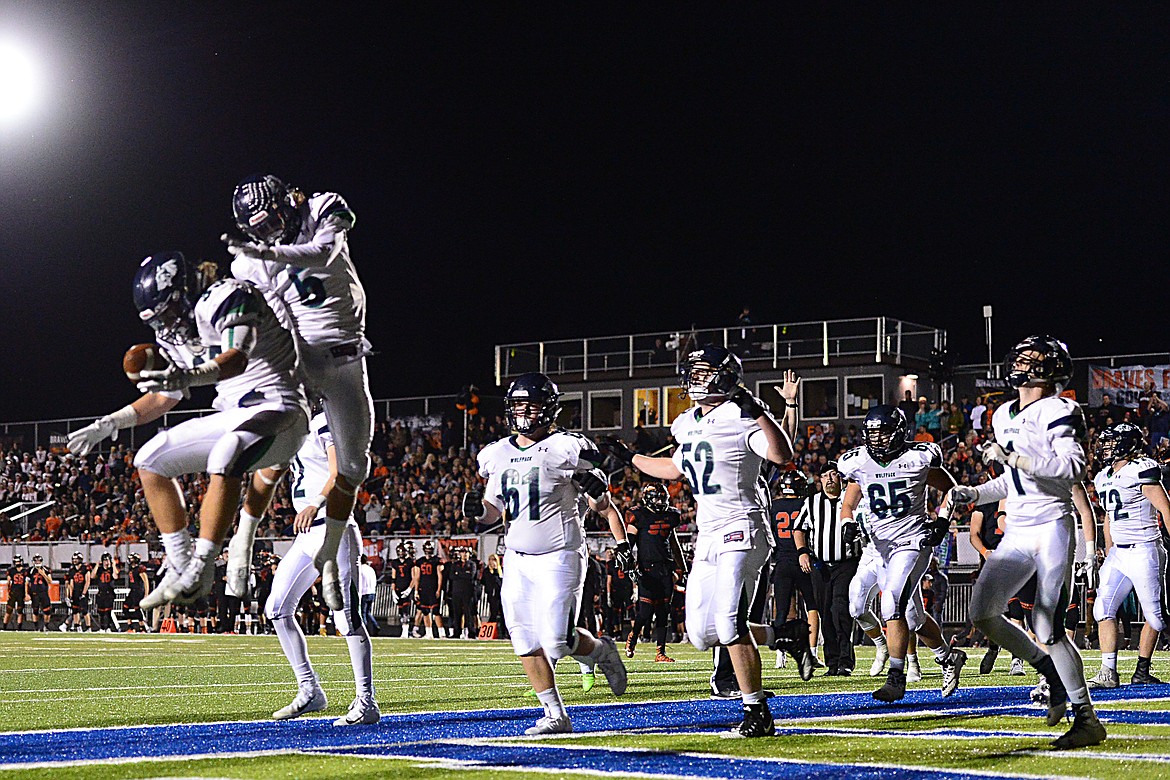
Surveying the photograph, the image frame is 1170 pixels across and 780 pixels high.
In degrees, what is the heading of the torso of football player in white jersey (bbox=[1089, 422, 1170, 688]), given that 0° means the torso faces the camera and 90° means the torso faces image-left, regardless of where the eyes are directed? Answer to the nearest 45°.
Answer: approximately 45°

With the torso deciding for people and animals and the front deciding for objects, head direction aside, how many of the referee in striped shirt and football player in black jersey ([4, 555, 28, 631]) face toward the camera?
2

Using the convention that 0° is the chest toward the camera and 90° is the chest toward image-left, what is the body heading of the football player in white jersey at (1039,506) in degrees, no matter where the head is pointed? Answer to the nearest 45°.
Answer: approximately 45°

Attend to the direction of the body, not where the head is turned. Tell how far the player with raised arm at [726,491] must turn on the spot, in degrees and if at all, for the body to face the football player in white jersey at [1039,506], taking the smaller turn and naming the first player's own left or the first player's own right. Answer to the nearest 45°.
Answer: approximately 135° to the first player's own left

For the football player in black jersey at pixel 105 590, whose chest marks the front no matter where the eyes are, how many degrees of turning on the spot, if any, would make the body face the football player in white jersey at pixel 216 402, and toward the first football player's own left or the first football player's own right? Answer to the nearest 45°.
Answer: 0° — they already face them

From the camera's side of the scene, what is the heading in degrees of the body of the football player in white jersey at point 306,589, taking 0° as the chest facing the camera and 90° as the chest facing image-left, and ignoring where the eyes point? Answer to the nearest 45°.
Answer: approximately 45°

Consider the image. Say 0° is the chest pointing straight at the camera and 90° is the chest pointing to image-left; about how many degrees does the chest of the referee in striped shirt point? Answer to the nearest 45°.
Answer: approximately 0°
